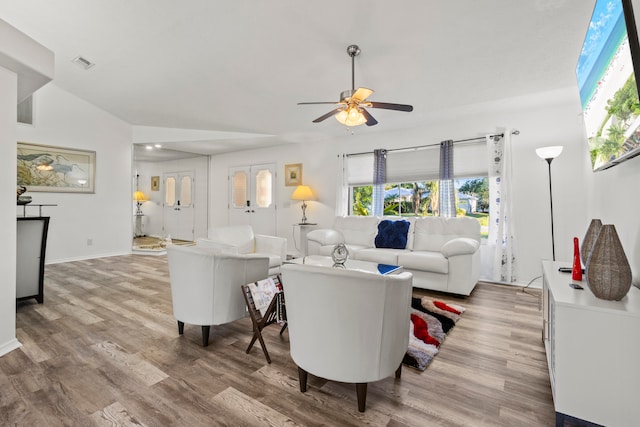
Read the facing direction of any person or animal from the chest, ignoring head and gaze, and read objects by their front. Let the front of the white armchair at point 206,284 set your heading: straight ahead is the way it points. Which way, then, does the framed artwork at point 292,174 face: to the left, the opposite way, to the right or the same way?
the opposite way

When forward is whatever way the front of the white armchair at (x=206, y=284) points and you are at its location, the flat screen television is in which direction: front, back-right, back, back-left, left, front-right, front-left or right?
right

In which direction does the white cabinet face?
to the viewer's left

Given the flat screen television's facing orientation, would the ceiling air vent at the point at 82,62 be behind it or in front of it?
in front

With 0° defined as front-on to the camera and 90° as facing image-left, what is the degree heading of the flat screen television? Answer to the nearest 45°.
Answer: approximately 45°

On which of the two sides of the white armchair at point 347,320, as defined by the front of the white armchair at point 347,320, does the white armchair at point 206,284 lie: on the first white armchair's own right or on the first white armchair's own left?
on the first white armchair's own left

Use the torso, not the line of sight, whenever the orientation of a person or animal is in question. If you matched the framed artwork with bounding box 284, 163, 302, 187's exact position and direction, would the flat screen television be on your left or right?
on your left

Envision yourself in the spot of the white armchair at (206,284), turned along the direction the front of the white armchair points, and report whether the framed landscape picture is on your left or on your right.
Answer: on your left

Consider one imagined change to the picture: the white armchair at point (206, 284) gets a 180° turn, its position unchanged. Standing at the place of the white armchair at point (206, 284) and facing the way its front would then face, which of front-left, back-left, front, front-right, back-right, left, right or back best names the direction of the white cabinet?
left

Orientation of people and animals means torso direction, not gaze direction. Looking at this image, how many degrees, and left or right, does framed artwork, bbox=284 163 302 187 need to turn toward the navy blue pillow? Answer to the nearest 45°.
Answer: approximately 90° to its left

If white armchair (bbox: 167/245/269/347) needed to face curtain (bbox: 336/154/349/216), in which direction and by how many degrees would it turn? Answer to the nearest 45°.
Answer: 0° — it already faces it

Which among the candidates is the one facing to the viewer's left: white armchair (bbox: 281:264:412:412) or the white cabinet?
the white cabinet

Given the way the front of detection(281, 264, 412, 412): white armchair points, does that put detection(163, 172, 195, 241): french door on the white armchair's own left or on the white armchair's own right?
on the white armchair's own left

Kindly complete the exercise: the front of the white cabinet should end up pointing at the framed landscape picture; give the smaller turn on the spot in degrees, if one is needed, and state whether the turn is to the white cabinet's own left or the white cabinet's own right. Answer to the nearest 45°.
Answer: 0° — it already faces it

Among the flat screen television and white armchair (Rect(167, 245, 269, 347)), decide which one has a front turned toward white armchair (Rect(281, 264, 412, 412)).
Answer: the flat screen television

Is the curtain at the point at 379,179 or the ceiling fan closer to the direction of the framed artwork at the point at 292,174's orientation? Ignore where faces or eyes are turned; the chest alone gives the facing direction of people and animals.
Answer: the ceiling fan
